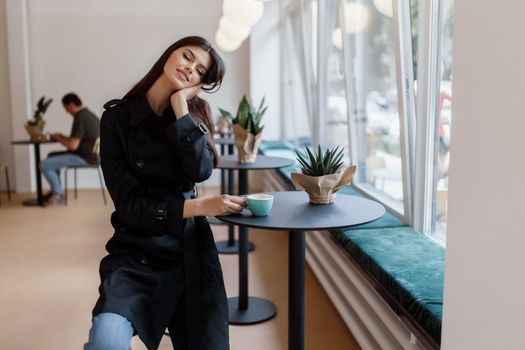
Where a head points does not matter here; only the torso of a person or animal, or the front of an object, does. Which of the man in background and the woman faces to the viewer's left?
the man in background

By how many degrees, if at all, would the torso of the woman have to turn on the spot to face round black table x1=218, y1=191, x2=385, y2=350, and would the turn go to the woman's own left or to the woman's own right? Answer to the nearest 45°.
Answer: approximately 90° to the woman's own left

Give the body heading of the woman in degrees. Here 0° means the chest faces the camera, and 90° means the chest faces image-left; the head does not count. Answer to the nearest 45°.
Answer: approximately 0°

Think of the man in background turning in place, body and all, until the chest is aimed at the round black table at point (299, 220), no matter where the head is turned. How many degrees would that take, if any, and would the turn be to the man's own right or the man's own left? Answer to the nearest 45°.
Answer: approximately 90° to the man's own left

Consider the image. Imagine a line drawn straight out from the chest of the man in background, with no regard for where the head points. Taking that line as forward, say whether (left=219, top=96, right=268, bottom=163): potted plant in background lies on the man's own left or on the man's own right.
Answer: on the man's own left

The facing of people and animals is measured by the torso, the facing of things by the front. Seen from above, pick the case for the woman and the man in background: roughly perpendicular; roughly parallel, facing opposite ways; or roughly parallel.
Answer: roughly perpendicular

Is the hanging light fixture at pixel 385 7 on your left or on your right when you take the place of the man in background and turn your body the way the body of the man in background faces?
on your left

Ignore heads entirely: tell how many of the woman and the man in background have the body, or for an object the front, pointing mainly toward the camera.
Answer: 1

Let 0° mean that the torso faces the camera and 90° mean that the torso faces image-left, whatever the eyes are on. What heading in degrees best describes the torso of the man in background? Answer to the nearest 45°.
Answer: approximately 90°

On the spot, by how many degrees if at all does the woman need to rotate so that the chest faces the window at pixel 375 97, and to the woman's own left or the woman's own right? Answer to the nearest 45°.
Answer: approximately 135° to the woman's own left

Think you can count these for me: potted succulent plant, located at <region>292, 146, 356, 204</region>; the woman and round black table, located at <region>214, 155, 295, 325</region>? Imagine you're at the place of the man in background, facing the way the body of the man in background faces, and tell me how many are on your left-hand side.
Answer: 3

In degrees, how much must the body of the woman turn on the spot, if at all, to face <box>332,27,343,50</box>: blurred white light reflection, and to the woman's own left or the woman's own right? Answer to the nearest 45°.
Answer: approximately 135° to the woman's own left

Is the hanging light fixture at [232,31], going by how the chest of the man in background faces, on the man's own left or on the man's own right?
on the man's own left
